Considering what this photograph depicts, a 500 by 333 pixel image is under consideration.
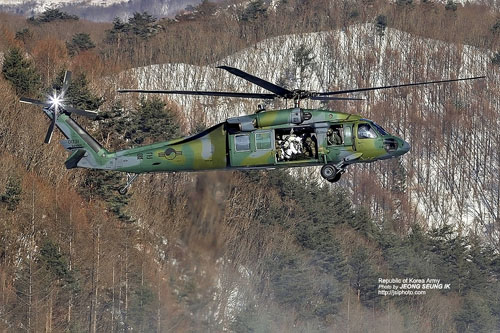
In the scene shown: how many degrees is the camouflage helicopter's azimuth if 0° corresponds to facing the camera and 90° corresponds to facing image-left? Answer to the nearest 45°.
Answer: approximately 270°
